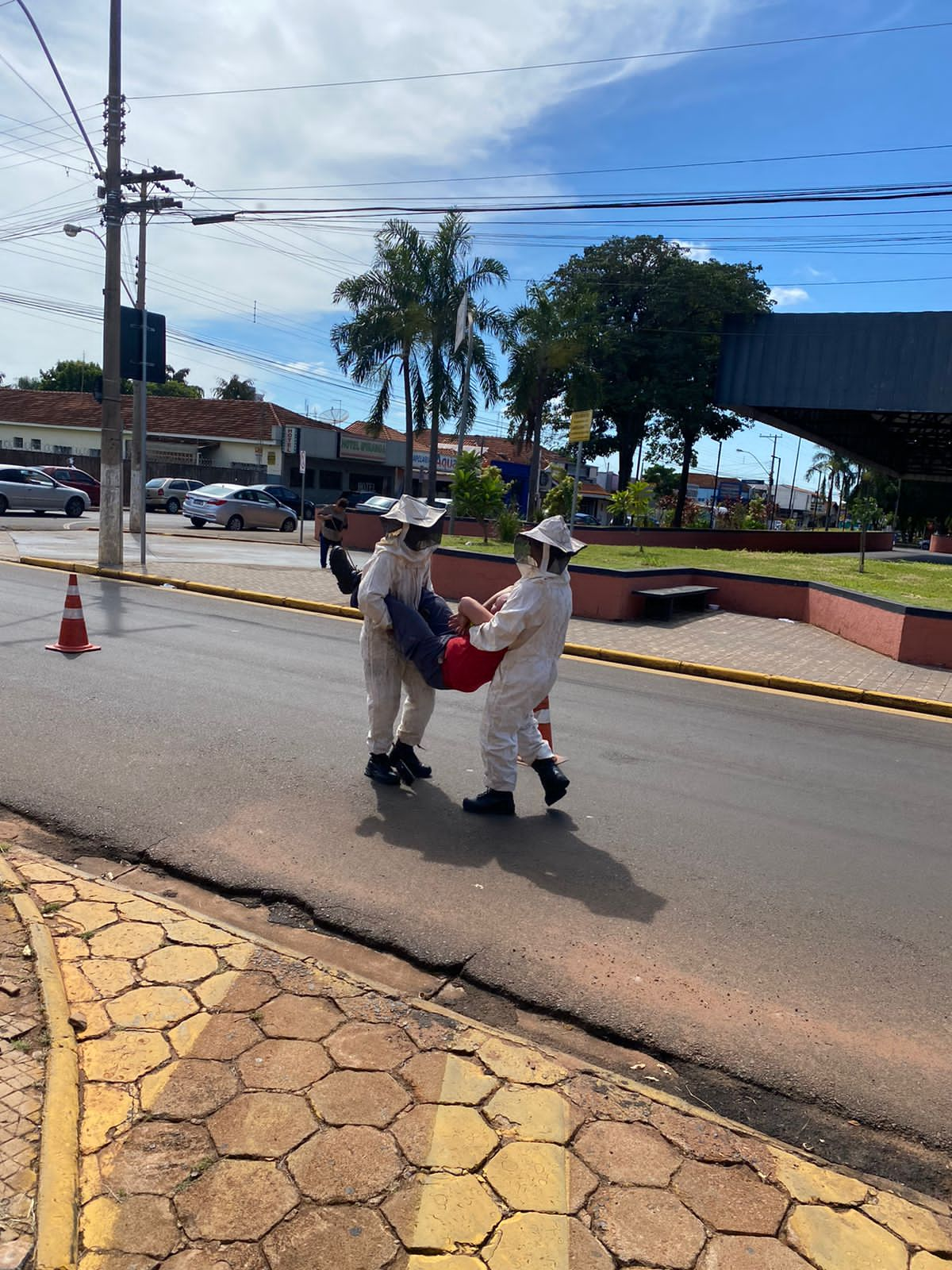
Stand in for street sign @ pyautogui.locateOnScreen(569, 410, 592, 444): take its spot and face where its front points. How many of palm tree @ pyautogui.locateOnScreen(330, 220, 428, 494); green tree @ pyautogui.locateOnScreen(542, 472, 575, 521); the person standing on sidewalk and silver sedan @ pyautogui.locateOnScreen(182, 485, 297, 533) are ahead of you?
1

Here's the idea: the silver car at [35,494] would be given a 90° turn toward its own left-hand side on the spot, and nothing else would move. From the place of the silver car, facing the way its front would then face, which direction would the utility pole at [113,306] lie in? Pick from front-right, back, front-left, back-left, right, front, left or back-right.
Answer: back

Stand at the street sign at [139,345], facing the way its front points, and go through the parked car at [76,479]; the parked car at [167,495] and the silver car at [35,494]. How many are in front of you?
3

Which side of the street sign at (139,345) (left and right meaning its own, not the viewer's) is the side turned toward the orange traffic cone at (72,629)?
back

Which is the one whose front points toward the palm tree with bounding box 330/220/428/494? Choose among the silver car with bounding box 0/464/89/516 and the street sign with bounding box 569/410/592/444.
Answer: the silver car

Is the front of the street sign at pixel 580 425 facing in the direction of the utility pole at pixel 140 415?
no

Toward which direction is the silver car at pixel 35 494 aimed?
to the viewer's right

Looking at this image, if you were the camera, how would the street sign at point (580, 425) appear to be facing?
facing the viewer

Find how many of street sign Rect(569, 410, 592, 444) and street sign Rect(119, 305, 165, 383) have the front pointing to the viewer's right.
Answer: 0

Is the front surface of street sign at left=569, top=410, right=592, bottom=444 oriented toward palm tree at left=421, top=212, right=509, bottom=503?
no

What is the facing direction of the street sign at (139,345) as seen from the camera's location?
facing away from the viewer

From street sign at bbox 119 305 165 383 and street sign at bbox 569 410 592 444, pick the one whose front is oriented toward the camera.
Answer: street sign at bbox 569 410 592 444

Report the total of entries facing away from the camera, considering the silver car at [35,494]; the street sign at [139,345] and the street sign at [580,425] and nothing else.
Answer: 1
